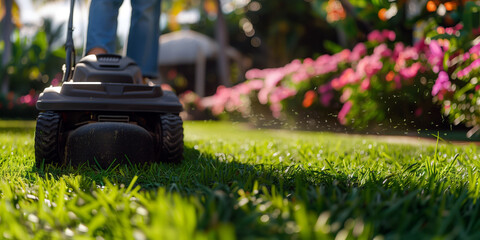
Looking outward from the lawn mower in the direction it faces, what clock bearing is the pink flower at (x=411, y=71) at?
The pink flower is roughly at 8 o'clock from the lawn mower.

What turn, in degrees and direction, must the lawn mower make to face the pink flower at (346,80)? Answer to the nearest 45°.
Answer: approximately 135° to its left

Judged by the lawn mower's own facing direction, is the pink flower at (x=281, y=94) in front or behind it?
behind

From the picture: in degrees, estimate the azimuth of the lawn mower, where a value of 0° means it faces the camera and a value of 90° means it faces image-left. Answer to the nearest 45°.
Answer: approximately 0°

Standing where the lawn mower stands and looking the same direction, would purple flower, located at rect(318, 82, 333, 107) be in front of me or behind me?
behind

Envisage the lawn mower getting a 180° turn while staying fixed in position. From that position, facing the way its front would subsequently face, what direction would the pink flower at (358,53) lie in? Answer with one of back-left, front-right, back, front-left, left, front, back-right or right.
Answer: front-right

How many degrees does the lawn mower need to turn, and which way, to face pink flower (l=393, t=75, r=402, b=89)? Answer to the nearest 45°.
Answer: approximately 135° to its left

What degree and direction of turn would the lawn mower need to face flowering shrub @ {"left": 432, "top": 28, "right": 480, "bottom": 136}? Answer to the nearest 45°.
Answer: approximately 90° to its left

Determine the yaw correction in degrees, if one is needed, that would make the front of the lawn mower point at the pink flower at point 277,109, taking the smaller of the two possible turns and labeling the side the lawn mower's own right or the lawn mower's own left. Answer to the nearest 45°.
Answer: approximately 135° to the lawn mower's own left

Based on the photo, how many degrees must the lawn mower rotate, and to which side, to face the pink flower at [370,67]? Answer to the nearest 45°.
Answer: approximately 135° to its left

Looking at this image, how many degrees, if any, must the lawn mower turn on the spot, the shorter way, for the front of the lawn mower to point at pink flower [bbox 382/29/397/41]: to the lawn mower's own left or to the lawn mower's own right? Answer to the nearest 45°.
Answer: approximately 135° to the lawn mower's own left

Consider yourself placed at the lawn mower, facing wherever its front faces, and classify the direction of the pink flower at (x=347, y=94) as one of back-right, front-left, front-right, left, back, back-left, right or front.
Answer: back-left

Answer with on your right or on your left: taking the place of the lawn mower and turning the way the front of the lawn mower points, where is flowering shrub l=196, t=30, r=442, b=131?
on your left
